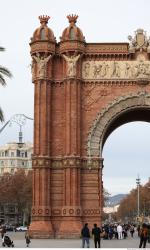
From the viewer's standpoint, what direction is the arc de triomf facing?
toward the camera
